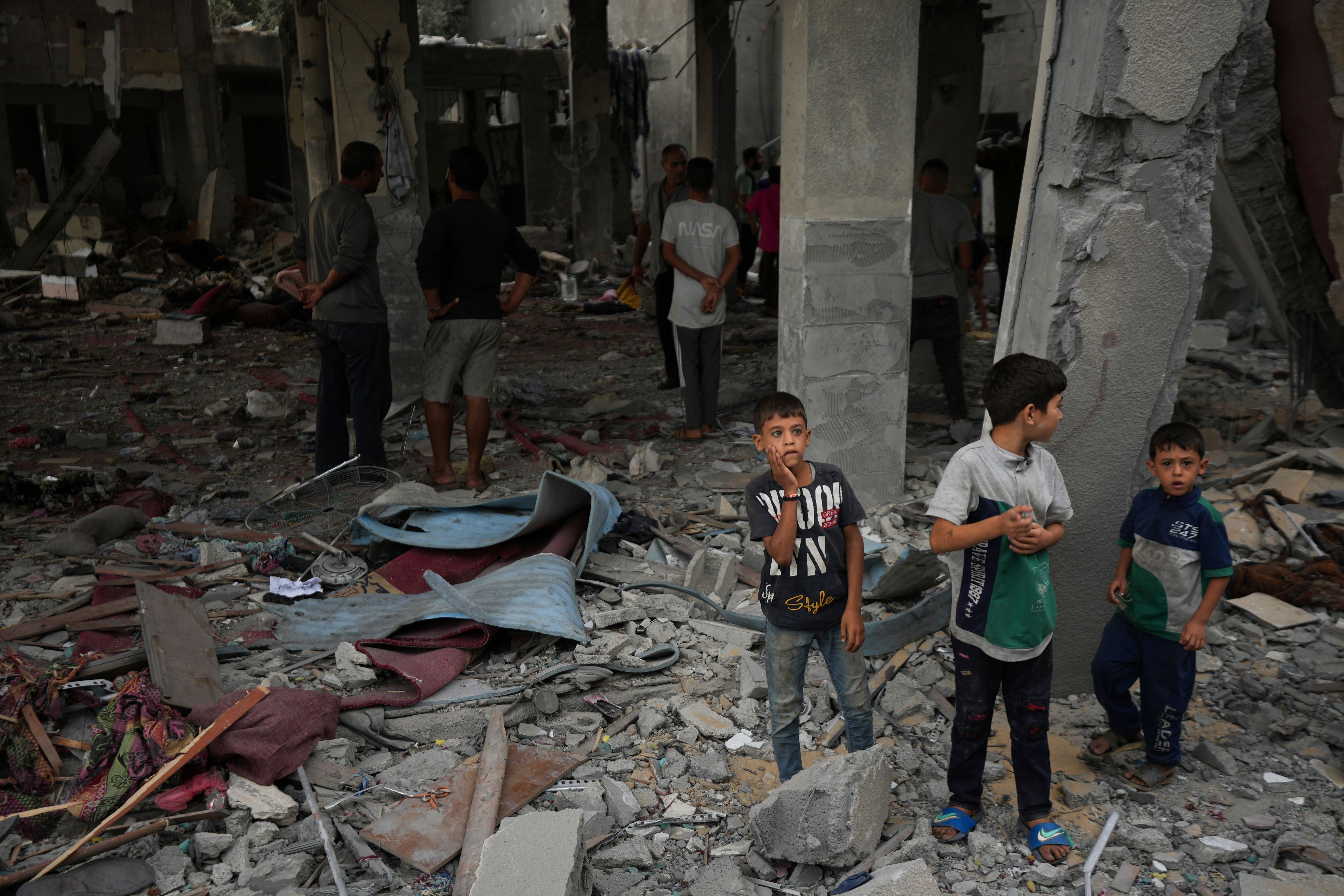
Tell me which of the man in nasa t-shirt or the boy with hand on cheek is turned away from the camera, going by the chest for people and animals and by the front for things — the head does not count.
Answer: the man in nasa t-shirt

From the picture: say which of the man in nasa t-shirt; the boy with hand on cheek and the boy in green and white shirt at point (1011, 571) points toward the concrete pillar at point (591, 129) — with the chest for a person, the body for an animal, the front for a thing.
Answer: the man in nasa t-shirt

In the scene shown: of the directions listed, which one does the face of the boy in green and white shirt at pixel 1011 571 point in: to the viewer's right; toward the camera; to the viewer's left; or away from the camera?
to the viewer's right

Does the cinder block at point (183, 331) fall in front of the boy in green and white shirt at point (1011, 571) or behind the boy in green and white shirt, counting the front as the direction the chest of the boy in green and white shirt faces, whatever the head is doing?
behind

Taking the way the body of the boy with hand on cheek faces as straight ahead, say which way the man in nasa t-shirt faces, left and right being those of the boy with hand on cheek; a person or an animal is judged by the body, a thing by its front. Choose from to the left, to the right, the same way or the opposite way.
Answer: the opposite way

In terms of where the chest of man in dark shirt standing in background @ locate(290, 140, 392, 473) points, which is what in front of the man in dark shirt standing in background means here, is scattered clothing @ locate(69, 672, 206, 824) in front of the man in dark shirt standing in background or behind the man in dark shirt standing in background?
behind

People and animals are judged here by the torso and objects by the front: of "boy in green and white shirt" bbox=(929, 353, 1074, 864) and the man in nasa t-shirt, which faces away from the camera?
the man in nasa t-shirt

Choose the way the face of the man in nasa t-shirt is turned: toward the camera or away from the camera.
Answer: away from the camera

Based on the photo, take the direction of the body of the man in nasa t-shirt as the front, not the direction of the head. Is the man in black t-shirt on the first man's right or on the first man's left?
on the first man's left

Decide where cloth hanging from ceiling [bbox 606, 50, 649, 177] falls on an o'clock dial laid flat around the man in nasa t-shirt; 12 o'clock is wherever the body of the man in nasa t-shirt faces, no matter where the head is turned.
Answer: The cloth hanging from ceiling is roughly at 12 o'clock from the man in nasa t-shirt.

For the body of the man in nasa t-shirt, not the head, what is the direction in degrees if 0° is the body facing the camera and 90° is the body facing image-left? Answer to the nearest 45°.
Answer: approximately 180°

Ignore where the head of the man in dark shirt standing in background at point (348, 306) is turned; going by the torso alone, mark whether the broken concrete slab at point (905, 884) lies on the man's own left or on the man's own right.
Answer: on the man's own right
